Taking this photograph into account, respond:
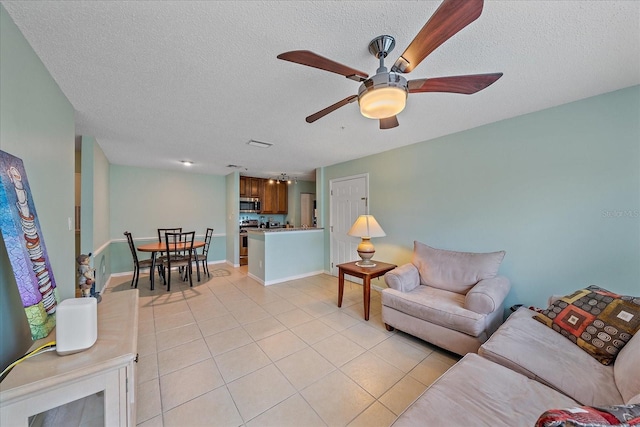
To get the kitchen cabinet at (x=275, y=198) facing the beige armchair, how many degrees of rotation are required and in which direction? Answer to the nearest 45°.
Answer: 0° — it already faces it

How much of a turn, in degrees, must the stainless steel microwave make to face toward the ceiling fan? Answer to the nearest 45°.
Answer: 0° — it already faces it

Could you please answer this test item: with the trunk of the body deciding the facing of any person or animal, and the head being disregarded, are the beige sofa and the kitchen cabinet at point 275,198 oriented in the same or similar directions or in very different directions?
very different directions

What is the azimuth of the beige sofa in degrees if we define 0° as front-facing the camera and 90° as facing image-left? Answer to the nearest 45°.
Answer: approximately 135°

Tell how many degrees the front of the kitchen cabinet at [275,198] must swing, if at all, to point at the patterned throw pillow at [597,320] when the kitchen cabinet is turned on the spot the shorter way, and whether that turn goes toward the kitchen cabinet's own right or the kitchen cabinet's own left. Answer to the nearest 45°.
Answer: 0° — it already faces it

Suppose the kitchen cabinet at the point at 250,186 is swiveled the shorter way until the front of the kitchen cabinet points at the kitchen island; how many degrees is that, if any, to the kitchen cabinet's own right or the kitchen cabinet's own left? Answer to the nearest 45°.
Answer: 0° — it already faces it

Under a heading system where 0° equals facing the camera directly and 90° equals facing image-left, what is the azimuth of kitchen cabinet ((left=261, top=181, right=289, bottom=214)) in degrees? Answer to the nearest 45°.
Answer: approximately 0°

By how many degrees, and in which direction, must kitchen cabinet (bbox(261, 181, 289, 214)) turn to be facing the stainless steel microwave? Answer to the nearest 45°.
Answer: approximately 90° to its right

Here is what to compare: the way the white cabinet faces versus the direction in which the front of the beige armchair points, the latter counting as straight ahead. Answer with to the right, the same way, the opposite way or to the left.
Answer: the opposite way

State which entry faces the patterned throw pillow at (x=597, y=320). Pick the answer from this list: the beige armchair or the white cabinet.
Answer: the white cabinet

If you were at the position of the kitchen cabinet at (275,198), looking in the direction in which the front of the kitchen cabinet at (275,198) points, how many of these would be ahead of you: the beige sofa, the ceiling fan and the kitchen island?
3
